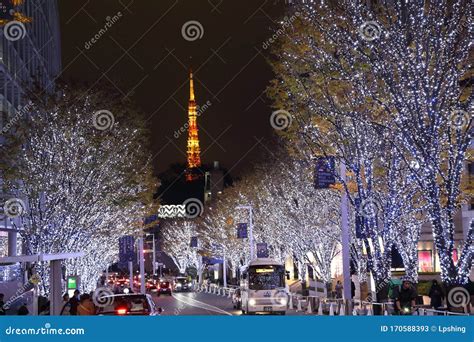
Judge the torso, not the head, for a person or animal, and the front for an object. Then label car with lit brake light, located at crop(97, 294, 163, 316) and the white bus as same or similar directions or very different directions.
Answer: very different directions

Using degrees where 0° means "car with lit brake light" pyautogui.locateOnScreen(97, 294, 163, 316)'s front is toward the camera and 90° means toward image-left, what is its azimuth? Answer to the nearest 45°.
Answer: approximately 180°

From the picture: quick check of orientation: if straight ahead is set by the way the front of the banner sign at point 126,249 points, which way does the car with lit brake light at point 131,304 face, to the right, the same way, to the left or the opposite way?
the opposite way

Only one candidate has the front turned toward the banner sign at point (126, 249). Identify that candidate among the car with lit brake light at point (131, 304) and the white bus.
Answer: the car with lit brake light

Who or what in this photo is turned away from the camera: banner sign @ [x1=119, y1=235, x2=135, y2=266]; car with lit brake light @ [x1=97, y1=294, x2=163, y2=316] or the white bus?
the car with lit brake light

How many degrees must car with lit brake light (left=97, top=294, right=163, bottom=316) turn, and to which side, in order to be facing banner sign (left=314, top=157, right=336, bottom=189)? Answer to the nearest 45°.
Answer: approximately 45° to its right

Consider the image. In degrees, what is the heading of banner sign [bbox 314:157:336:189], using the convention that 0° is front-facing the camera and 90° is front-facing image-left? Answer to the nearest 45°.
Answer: approximately 0°

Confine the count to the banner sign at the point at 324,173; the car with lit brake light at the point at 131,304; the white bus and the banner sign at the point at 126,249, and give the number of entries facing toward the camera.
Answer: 3
